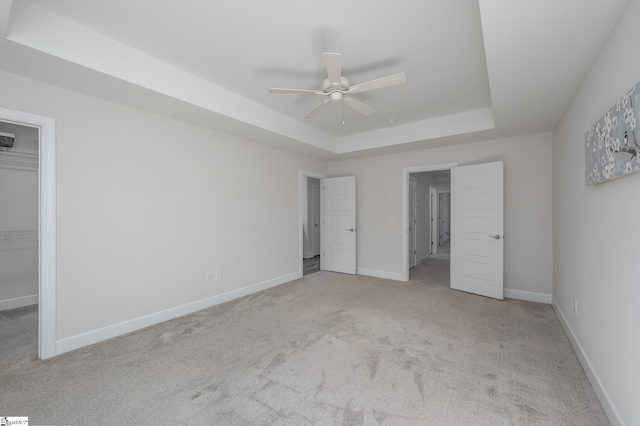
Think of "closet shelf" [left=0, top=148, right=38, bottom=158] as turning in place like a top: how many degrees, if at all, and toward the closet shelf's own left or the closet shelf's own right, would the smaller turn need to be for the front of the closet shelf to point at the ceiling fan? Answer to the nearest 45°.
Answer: approximately 45° to the closet shelf's own left

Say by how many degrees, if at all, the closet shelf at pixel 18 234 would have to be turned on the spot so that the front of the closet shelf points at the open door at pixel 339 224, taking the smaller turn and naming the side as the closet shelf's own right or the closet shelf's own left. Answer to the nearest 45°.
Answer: approximately 45° to the closet shelf's own left

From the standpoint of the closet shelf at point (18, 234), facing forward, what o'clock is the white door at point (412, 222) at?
The white door is roughly at 10 o'clock from the closet shelf.

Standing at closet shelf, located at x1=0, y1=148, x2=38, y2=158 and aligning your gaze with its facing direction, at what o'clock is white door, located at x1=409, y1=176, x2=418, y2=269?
The white door is roughly at 10 o'clock from the closet shelf.

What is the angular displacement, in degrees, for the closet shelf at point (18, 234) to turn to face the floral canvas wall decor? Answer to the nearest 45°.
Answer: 0° — it already faces it

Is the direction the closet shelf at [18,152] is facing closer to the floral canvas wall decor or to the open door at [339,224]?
the floral canvas wall decor
